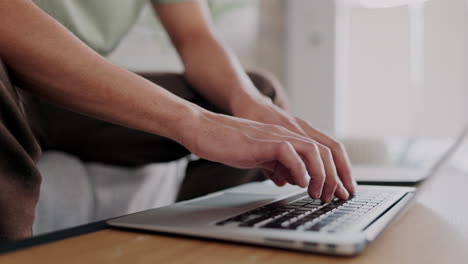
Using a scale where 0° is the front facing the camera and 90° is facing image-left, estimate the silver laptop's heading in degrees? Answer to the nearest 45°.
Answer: approximately 90°

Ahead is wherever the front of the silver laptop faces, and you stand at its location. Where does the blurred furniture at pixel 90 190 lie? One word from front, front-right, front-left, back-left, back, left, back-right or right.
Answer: front-right
